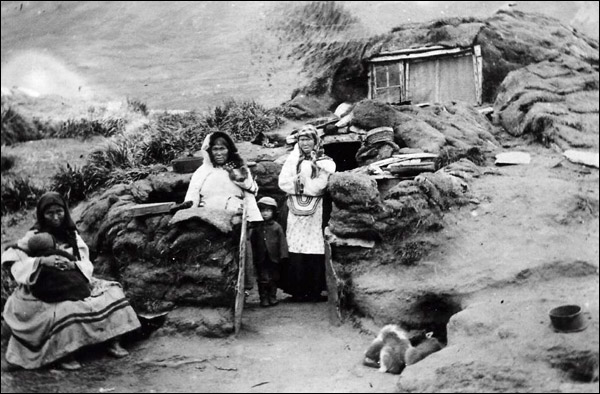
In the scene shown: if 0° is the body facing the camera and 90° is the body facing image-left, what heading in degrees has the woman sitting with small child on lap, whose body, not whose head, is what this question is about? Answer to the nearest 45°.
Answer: approximately 315°

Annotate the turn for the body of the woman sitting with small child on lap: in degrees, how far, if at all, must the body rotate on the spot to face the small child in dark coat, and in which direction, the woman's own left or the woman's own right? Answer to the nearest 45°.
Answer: approximately 90° to the woman's own left

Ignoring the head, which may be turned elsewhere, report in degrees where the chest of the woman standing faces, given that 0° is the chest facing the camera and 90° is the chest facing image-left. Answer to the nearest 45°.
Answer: approximately 0°

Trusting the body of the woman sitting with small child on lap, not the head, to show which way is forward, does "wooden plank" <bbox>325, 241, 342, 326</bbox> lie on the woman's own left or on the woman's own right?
on the woman's own left

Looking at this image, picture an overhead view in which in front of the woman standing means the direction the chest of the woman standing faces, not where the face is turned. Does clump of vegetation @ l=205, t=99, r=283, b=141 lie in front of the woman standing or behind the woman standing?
behind
